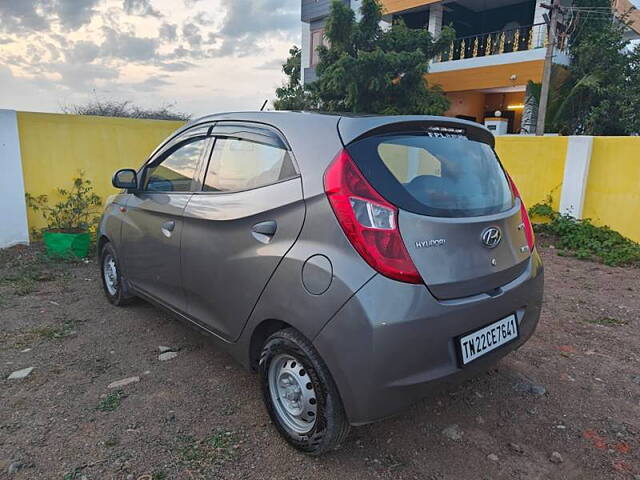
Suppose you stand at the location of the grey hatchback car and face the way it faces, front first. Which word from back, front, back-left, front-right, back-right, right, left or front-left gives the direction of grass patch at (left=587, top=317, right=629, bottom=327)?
right

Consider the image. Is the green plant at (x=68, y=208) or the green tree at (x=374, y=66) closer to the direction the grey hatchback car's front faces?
the green plant

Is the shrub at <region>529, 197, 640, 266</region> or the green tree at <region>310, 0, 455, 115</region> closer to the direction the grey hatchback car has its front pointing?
the green tree

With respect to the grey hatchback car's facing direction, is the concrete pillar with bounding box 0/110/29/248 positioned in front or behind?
in front

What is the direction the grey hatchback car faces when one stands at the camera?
facing away from the viewer and to the left of the viewer

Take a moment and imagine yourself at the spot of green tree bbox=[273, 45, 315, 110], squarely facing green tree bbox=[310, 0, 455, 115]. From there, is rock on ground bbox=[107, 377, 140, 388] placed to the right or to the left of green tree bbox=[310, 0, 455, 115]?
right

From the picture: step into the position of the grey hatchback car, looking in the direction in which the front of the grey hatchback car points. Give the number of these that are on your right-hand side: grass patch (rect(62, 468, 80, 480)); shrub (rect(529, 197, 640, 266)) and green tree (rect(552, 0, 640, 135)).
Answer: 2

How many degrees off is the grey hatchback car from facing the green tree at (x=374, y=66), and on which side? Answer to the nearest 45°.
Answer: approximately 45° to its right

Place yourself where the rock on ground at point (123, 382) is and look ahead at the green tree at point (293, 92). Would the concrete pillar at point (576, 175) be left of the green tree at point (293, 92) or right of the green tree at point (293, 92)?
right

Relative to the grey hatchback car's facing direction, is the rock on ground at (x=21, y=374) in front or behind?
in front

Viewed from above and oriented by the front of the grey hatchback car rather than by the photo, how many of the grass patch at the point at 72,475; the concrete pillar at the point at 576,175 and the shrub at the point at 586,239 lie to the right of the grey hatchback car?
2

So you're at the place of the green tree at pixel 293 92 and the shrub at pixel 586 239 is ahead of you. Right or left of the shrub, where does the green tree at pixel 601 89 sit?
left

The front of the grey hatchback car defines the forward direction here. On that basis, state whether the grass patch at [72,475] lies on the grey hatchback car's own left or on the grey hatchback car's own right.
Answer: on the grey hatchback car's own left

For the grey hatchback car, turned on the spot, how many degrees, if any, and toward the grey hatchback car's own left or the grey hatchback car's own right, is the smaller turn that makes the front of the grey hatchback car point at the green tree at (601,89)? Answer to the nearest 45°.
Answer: approximately 90° to the grey hatchback car's own right
